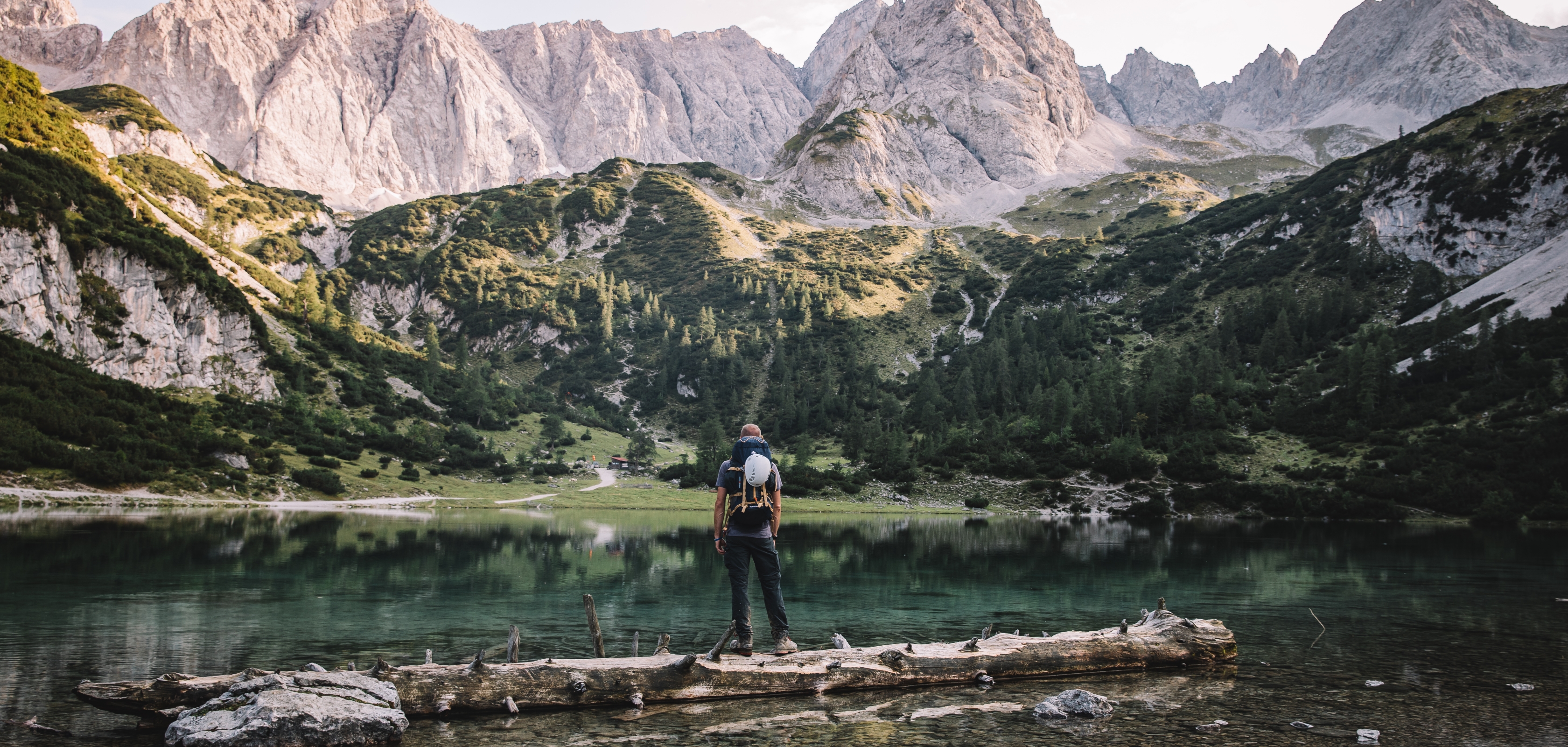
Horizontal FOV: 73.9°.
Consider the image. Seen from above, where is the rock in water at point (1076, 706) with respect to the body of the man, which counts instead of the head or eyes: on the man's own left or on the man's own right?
on the man's own right

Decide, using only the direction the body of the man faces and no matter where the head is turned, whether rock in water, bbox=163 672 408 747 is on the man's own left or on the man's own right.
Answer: on the man's own left

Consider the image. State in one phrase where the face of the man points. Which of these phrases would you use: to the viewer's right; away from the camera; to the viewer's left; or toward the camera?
away from the camera

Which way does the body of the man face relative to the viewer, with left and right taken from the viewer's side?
facing away from the viewer
